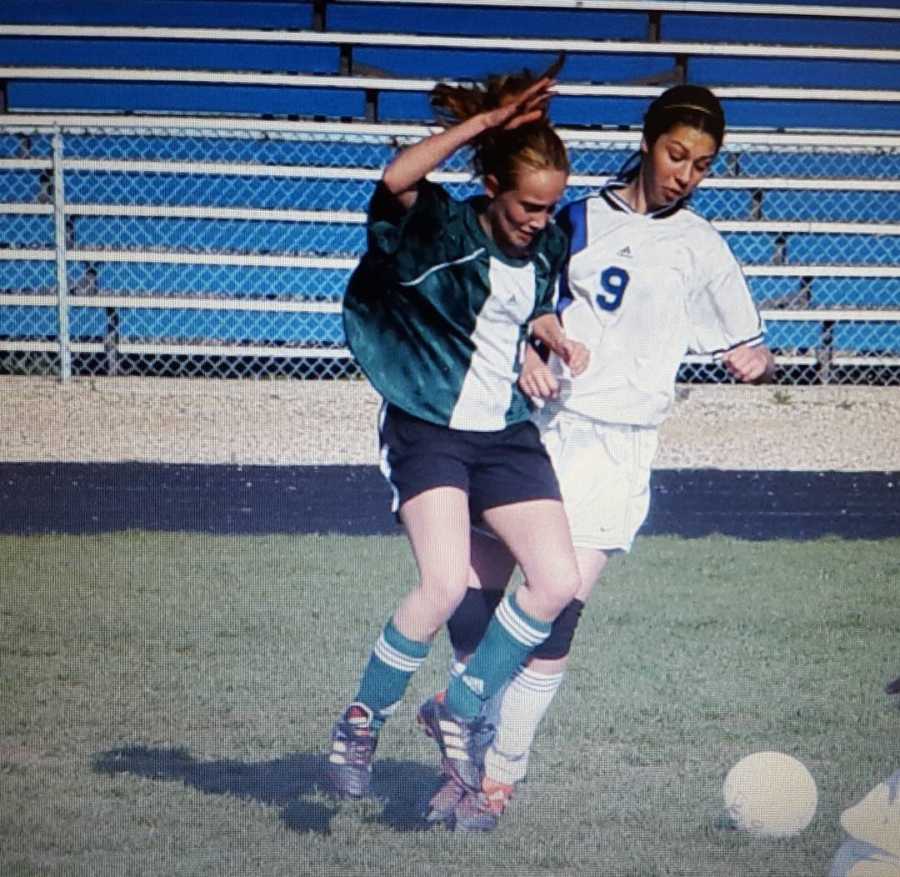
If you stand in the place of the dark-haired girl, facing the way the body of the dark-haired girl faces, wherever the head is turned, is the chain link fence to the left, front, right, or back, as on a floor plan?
back

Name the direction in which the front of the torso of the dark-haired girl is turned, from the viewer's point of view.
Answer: toward the camera
